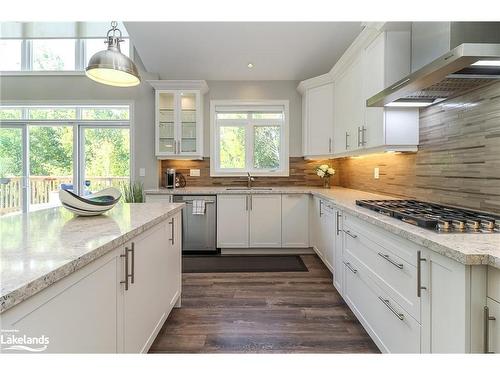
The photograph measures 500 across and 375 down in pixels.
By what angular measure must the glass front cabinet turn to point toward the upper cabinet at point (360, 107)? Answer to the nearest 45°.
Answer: approximately 45° to its left

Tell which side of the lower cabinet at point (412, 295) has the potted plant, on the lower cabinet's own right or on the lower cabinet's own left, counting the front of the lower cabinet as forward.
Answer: on the lower cabinet's own right

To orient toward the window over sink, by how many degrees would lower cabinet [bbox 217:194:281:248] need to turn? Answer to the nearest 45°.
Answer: approximately 180°

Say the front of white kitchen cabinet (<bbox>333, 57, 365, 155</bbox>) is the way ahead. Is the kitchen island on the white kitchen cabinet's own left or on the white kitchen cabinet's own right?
on the white kitchen cabinet's own left

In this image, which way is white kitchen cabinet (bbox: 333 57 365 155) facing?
to the viewer's left

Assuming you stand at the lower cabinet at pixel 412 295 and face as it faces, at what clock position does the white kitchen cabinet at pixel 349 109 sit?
The white kitchen cabinet is roughly at 4 o'clock from the lower cabinet.

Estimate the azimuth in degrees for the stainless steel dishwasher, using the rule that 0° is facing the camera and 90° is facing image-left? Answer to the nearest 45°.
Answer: approximately 0°

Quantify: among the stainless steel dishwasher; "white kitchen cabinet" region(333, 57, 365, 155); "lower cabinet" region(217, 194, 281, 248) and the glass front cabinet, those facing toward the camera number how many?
3
